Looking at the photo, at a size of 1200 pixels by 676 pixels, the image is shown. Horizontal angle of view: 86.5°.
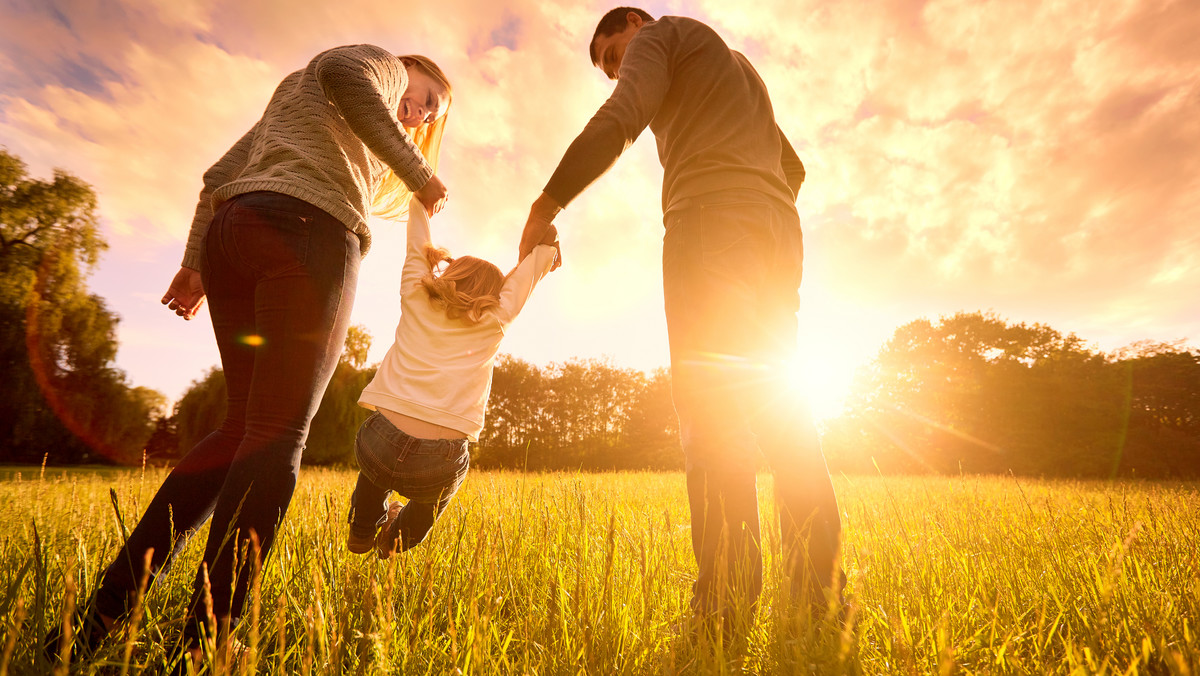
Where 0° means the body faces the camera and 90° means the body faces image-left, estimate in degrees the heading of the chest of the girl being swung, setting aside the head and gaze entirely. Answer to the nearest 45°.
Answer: approximately 180°

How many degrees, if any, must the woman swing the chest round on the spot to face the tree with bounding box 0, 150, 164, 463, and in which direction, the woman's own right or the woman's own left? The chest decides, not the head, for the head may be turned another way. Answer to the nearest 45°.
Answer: approximately 45° to the woman's own left

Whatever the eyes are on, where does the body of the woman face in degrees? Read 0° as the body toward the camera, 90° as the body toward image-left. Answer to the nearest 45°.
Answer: approximately 225°

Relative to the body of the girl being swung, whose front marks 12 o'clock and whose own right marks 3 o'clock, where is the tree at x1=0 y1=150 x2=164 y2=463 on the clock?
The tree is roughly at 11 o'clock from the girl being swung.

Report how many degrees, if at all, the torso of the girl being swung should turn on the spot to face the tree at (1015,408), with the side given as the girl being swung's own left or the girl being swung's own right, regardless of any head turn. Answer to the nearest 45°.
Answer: approximately 45° to the girl being swung's own right
